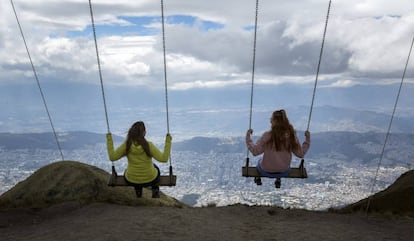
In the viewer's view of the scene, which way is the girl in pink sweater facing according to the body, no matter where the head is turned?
away from the camera

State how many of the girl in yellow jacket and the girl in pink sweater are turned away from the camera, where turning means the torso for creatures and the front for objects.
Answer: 2

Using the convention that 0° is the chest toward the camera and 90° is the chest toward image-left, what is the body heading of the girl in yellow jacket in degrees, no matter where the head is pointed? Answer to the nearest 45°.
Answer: approximately 180°

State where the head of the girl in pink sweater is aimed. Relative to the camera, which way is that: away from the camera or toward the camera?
away from the camera

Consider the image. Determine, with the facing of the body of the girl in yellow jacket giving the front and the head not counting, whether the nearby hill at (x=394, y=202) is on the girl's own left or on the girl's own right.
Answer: on the girl's own right
